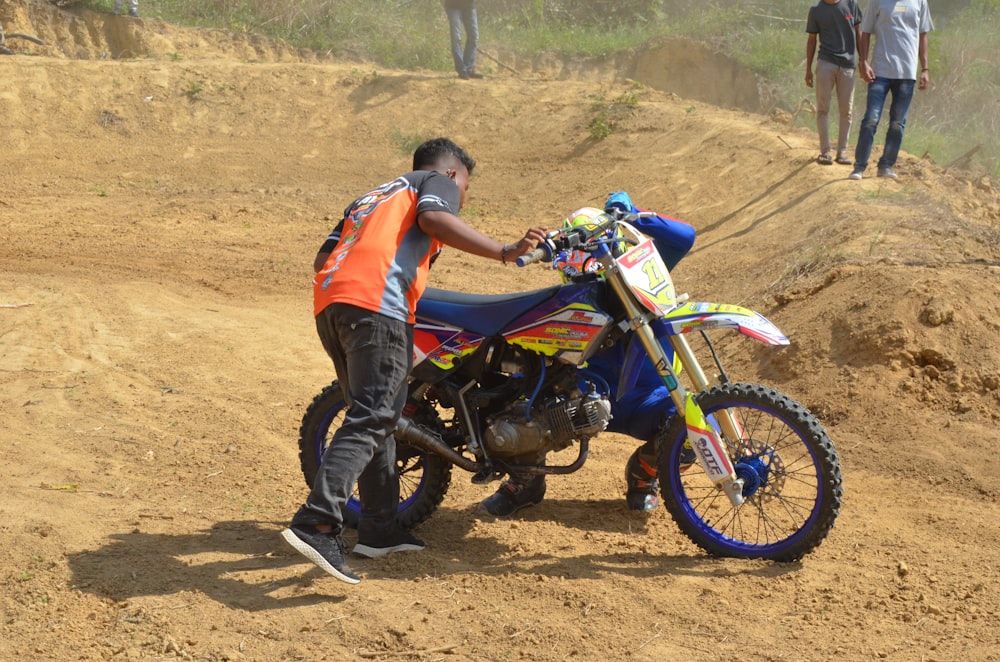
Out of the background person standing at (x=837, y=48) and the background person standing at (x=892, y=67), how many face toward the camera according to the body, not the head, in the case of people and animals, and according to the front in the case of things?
2

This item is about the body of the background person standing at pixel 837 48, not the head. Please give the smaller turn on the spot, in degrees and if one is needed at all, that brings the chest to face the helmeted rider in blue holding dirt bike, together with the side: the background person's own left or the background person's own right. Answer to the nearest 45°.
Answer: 0° — they already face them

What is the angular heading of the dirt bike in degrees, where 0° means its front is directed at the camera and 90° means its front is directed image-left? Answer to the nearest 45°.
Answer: approximately 315°

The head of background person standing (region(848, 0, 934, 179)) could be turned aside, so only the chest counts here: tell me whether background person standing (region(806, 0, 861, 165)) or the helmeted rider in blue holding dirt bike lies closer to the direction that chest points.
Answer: the helmeted rider in blue holding dirt bike

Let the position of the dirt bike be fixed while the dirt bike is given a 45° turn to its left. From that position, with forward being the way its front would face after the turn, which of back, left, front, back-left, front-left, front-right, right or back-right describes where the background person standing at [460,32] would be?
left

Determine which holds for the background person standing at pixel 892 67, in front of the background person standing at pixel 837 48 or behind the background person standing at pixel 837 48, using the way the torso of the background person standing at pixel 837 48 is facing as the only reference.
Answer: in front

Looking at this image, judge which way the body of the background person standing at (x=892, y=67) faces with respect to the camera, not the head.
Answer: toward the camera

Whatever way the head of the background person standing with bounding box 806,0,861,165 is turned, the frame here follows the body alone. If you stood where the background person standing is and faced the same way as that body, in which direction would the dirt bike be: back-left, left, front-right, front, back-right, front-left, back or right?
front

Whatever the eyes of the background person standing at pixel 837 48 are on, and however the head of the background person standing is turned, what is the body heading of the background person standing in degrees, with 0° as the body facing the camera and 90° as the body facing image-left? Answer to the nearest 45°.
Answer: approximately 0°

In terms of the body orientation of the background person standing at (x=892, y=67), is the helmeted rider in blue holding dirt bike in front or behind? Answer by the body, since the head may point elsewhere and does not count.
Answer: in front
